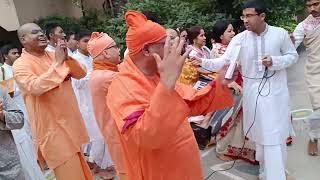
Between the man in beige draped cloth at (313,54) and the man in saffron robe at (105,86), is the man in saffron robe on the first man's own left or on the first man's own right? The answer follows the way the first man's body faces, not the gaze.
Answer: on the first man's own right

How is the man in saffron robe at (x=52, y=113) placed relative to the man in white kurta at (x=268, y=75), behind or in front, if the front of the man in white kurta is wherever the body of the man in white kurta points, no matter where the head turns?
in front

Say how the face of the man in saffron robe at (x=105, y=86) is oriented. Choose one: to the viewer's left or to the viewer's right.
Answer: to the viewer's right

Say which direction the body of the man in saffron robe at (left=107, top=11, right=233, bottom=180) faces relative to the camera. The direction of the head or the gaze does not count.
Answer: to the viewer's right

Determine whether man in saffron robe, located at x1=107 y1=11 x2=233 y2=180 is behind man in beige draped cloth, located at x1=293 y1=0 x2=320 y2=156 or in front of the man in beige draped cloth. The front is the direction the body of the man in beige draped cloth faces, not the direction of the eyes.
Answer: in front

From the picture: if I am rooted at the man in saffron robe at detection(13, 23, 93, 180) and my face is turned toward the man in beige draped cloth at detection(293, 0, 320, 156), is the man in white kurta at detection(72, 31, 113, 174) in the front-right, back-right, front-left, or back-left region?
front-left

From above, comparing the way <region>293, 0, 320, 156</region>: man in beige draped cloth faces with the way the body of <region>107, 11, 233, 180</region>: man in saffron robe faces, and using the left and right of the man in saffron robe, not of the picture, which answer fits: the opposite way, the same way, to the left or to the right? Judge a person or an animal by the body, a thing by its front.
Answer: to the right

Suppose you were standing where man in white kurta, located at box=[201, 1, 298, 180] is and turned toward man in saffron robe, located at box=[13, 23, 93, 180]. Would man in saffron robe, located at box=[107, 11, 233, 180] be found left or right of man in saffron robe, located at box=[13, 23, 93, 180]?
left

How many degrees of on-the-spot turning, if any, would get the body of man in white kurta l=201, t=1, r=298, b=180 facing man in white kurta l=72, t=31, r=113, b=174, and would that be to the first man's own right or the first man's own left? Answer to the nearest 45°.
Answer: approximately 45° to the first man's own right

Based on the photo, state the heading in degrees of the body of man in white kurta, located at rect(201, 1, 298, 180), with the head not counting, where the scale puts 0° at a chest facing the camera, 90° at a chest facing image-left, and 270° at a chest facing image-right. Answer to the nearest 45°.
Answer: approximately 45°

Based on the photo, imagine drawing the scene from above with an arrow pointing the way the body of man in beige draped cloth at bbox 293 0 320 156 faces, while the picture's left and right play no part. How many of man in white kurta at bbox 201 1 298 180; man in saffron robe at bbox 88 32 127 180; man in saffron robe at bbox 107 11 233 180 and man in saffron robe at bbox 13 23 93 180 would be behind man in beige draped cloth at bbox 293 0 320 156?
0

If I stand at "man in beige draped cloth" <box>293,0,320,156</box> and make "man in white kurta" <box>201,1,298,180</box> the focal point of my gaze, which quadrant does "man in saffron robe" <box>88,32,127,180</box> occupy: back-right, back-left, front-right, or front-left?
front-right

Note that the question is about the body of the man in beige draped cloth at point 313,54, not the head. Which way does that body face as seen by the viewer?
toward the camera

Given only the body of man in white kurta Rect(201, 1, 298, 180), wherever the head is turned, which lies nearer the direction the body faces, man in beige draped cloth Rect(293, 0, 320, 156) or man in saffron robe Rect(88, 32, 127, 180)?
the man in saffron robe
